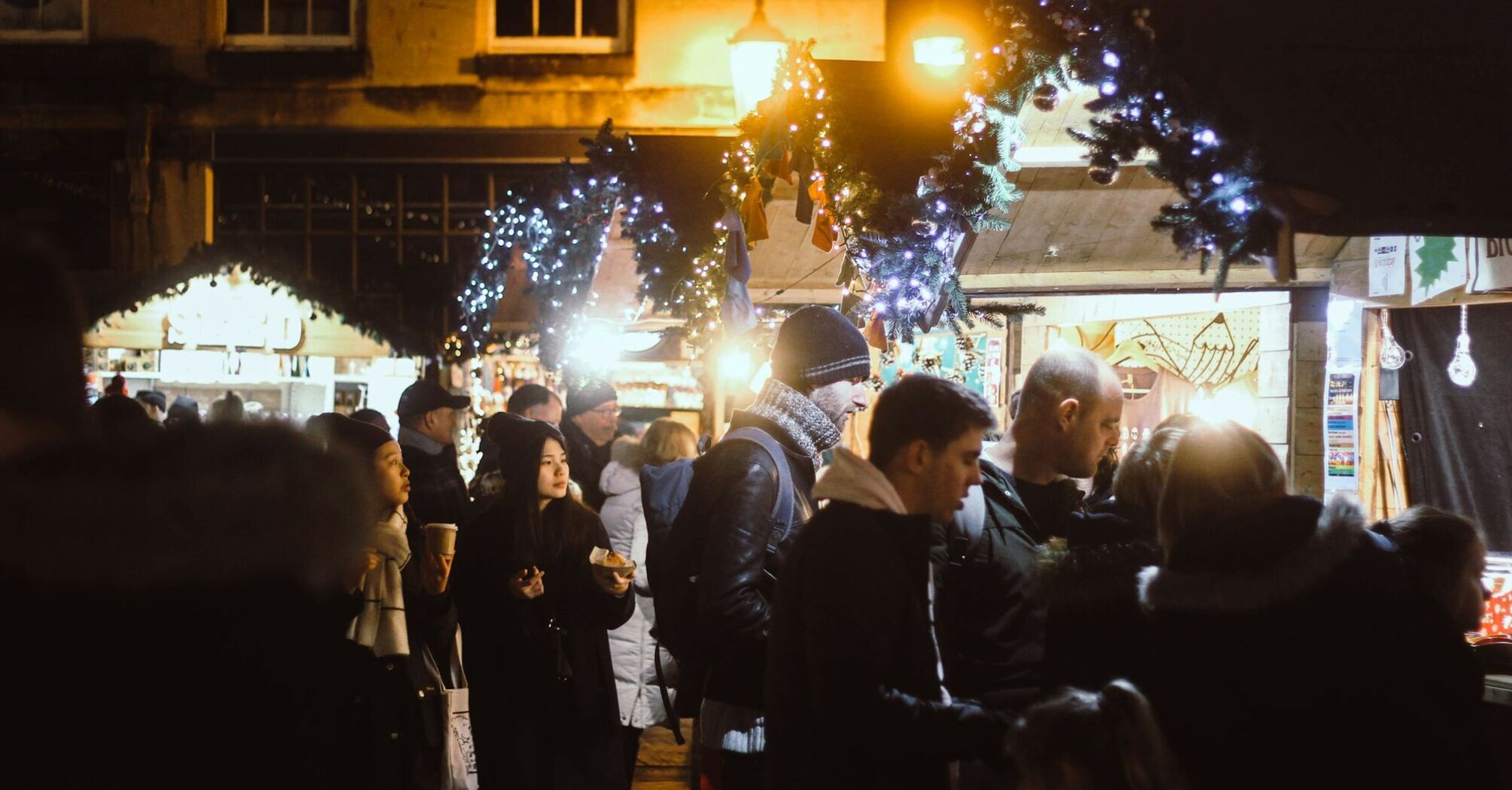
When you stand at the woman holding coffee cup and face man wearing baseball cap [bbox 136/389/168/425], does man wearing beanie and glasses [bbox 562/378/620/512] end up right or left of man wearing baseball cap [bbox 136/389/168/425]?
right

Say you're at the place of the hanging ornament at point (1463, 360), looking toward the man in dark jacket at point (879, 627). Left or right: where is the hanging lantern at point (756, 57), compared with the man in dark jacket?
right

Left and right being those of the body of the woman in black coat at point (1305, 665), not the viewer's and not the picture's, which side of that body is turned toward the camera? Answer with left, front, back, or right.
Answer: back

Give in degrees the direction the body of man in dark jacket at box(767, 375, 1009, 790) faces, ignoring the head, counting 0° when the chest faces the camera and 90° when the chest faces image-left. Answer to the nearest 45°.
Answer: approximately 270°

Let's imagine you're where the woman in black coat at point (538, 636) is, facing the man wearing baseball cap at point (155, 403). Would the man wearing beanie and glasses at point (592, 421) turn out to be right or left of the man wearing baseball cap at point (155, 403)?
right

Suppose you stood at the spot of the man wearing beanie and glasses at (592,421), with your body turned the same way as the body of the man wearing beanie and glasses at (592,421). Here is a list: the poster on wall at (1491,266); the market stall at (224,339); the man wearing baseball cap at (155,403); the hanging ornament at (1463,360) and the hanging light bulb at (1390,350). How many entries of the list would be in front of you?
3

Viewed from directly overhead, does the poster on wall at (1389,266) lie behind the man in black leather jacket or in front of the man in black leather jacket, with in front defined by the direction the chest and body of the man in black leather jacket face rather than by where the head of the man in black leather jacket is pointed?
in front

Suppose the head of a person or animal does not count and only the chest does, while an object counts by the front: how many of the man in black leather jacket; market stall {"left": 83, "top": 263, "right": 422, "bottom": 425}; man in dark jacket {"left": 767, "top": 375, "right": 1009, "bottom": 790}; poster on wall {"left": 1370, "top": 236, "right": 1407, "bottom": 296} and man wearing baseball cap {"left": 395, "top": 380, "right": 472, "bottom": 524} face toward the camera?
2
